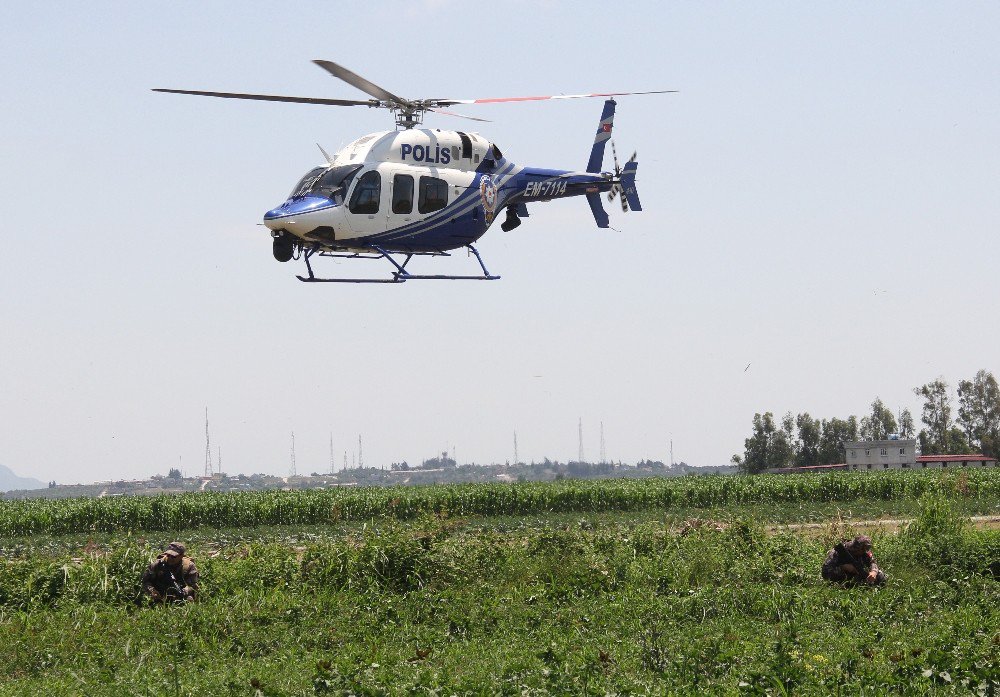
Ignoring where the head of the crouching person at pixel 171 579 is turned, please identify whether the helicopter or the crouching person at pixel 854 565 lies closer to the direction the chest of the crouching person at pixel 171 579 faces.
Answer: the crouching person

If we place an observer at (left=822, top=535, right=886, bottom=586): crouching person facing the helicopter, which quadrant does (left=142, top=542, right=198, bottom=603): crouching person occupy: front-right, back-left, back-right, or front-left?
front-left

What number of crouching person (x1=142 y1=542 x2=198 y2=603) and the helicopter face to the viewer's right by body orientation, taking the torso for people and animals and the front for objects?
0

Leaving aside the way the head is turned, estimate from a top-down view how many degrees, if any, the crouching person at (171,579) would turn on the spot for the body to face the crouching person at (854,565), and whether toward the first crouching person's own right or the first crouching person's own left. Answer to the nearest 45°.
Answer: approximately 90° to the first crouching person's own left

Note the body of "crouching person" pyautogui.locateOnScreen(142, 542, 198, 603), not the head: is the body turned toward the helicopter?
no

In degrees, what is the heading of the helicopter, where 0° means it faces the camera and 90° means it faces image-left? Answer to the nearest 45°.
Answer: approximately 45°

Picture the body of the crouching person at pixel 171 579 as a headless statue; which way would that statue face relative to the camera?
toward the camera

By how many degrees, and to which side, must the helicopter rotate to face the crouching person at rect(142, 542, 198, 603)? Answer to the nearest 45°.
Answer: approximately 45° to its left

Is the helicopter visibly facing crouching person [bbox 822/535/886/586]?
no
